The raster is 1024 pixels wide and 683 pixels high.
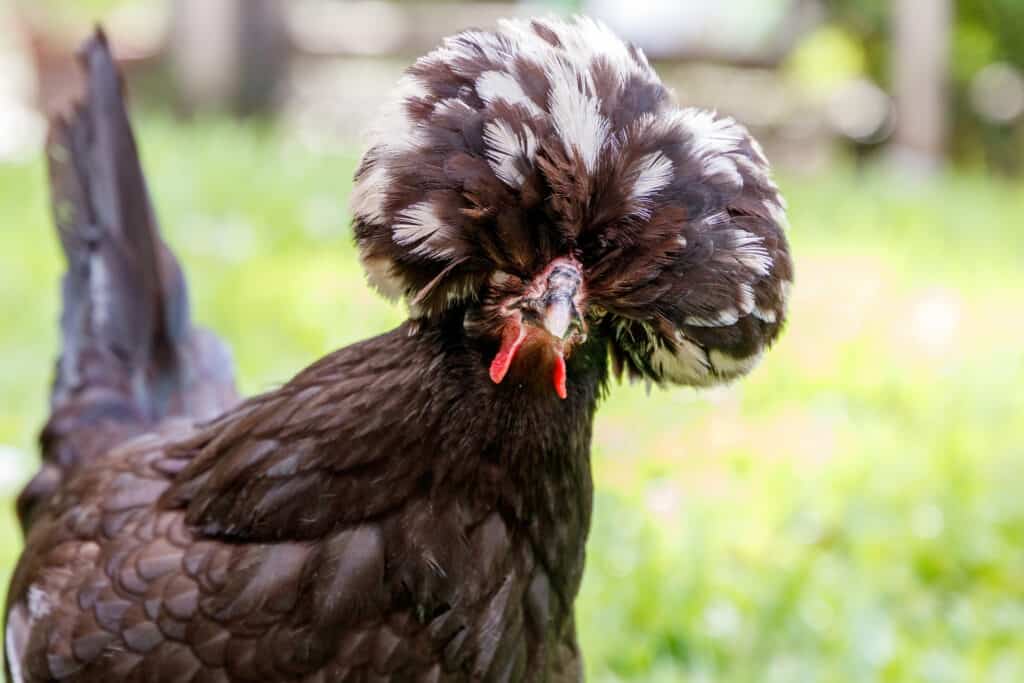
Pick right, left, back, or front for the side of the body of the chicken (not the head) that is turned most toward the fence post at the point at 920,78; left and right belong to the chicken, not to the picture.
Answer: left

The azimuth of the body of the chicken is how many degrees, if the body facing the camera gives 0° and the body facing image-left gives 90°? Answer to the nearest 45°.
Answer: approximately 315°
